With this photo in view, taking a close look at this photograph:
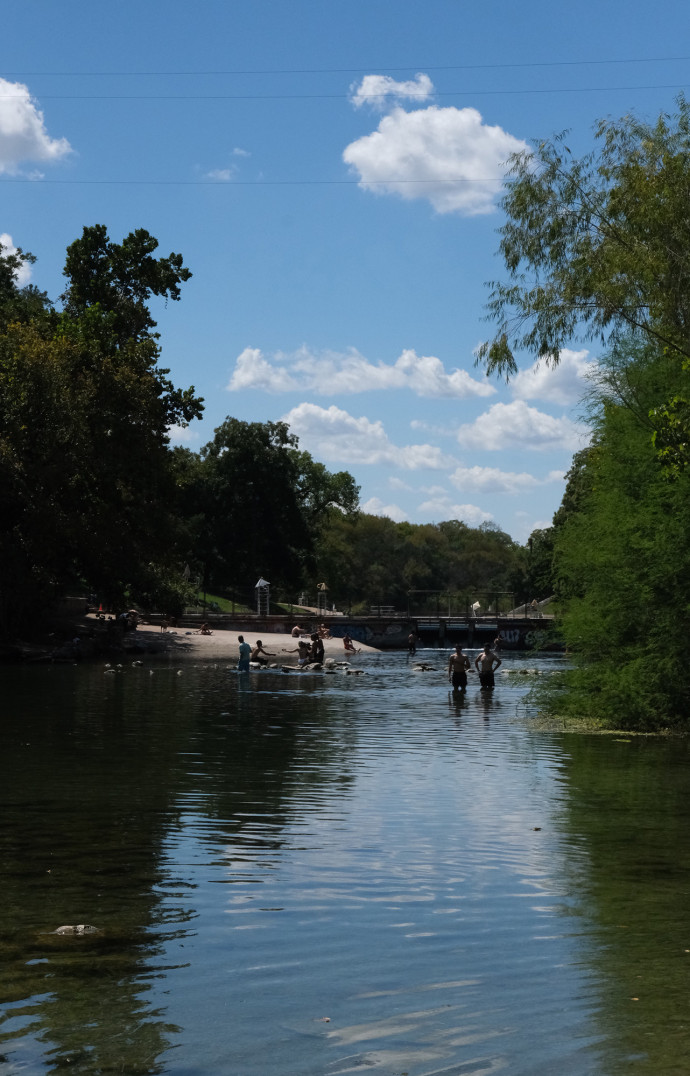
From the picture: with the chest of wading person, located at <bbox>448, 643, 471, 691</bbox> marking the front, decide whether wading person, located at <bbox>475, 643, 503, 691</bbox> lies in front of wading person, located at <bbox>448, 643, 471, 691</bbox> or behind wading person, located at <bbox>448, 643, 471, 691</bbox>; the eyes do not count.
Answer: in front
